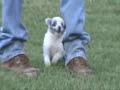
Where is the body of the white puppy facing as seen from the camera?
toward the camera
